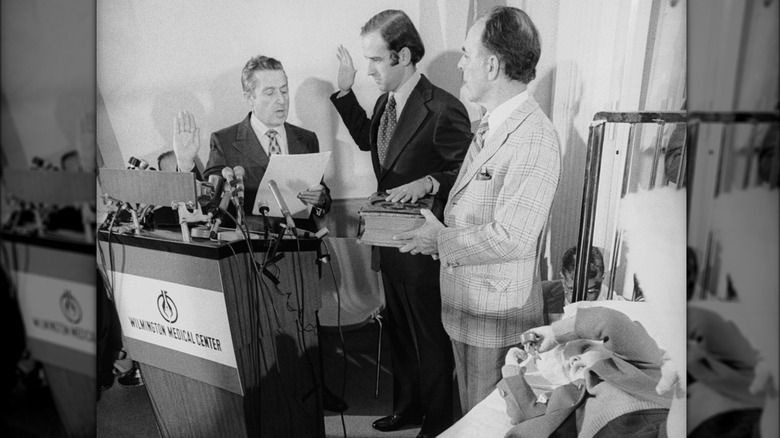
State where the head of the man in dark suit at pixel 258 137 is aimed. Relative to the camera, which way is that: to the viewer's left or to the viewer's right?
to the viewer's right

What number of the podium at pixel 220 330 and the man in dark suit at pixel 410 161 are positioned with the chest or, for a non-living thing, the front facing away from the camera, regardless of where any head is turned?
0

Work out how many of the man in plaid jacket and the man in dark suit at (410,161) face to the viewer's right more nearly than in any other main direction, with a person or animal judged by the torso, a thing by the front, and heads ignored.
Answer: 0

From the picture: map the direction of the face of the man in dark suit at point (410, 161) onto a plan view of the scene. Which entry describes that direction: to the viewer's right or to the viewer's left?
to the viewer's left

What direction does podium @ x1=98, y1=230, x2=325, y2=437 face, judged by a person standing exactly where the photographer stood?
facing the viewer and to the left of the viewer

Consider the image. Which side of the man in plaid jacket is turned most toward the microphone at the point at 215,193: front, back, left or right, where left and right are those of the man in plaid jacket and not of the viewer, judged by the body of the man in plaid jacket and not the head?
front

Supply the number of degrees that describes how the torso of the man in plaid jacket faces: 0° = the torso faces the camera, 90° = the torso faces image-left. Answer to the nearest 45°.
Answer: approximately 90°

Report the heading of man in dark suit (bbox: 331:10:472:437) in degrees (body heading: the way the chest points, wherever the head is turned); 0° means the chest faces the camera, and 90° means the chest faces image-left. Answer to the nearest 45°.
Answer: approximately 45°

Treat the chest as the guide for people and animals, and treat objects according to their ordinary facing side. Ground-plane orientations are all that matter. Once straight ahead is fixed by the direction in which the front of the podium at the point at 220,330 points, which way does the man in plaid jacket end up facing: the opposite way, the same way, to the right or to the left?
to the right

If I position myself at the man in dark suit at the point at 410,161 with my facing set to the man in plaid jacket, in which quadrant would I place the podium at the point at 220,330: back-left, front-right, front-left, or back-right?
back-right

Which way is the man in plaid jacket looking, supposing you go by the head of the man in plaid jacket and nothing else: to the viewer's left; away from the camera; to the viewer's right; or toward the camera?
to the viewer's left

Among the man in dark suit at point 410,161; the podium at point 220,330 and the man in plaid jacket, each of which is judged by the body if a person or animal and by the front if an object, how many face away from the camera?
0
